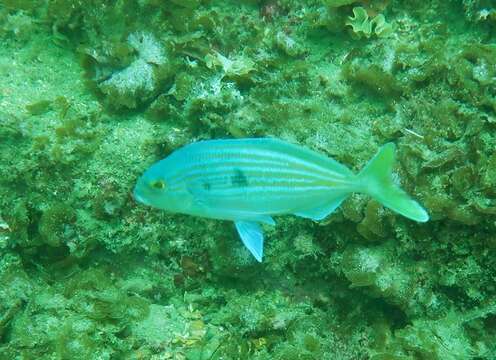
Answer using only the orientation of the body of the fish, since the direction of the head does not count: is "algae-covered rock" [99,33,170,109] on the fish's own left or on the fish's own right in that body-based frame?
on the fish's own right

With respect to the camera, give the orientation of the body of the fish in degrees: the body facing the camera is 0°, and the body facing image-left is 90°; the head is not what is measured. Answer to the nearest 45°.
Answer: approximately 90°
